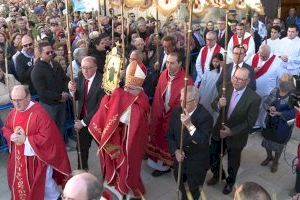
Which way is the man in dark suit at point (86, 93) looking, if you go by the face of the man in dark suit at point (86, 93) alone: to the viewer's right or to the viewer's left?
to the viewer's left

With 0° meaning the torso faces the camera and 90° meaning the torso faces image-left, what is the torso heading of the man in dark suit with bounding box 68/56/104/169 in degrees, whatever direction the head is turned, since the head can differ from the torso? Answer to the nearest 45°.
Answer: approximately 45°

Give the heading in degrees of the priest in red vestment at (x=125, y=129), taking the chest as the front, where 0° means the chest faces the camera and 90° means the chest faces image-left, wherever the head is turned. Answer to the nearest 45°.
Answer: approximately 45°

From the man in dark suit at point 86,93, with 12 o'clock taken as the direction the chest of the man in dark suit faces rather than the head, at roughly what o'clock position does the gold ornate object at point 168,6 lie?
The gold ornate object is roughly at 7 o'clock from the man in dark suit.

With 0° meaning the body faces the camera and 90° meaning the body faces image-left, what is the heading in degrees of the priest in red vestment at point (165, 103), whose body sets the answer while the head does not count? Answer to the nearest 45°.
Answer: approximately 45°

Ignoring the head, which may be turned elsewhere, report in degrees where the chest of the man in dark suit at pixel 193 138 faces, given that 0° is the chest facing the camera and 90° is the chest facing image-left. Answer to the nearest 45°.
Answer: approximately 45°

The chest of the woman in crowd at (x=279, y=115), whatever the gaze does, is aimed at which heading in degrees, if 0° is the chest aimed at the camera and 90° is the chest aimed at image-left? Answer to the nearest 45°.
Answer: approximately 45°

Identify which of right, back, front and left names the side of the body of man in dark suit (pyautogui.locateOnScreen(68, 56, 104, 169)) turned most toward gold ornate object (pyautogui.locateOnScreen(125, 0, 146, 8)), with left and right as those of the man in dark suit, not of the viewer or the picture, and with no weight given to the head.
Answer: back

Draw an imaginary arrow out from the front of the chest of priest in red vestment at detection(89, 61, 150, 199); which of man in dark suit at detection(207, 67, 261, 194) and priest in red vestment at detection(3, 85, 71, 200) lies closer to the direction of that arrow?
the priest in red vestment

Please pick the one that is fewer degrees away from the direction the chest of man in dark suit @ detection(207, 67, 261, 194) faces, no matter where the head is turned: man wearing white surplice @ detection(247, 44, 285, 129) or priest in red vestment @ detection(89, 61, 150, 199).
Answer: the priest in red vestment
